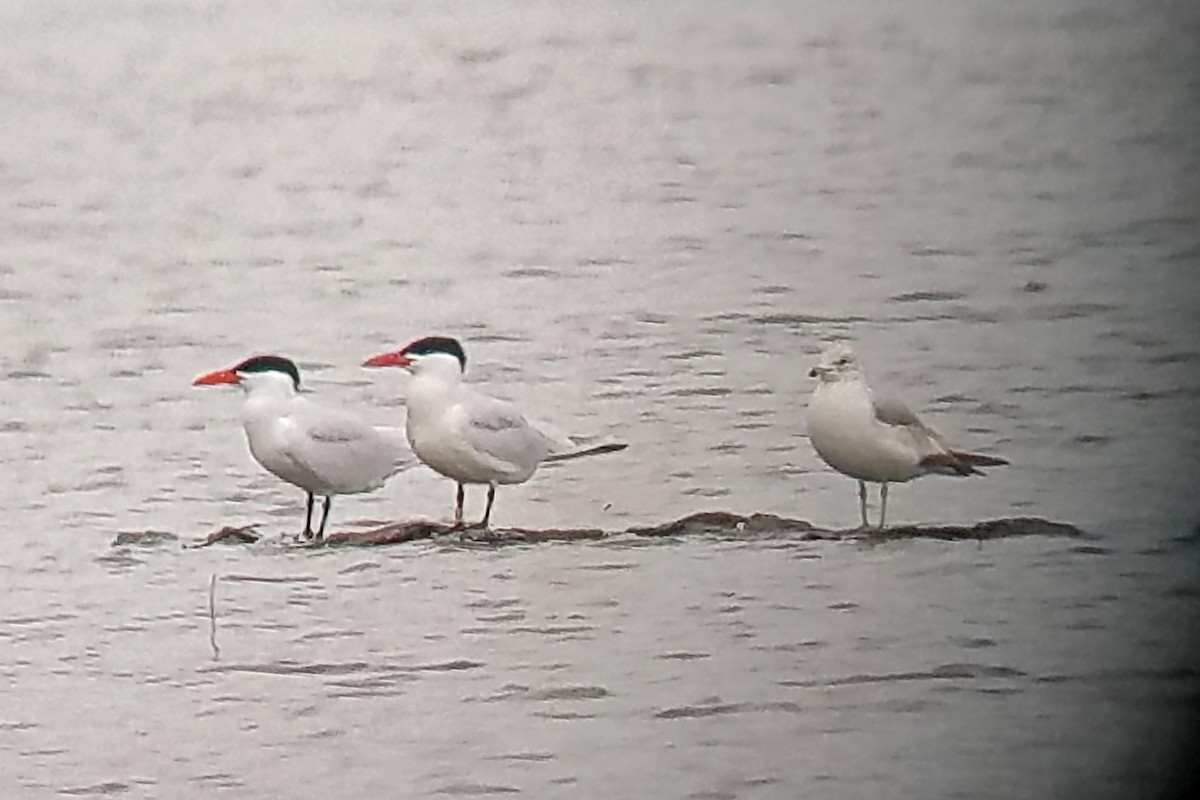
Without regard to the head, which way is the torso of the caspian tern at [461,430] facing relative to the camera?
to the viewer's left

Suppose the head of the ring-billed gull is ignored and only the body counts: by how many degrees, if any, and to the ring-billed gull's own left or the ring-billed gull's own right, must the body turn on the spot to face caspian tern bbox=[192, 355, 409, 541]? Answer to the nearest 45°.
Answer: approximately 45° to the ring-billed gull's own right

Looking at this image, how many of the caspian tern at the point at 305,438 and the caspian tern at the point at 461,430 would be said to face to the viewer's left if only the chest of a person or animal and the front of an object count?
2

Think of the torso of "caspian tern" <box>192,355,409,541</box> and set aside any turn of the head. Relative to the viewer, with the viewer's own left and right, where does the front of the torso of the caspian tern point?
facing to the left of the viewer

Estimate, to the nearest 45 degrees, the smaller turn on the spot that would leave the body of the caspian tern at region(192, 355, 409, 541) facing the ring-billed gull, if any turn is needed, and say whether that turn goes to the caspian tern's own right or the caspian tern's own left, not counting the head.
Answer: approximately 180°
